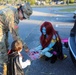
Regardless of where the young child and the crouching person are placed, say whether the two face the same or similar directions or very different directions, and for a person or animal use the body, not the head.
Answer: very different directions

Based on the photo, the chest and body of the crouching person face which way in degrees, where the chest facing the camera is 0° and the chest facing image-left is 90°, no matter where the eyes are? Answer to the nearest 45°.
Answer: approximately 45°

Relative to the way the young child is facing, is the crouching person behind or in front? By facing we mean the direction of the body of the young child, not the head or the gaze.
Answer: in front

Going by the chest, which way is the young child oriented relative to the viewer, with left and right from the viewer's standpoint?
facing away from the viewer and to the right of the viewer
